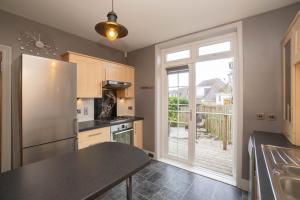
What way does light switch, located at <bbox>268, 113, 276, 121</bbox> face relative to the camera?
toward the camera

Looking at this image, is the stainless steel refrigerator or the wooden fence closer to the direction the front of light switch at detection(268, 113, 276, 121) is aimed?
the stainless steel refrigerator

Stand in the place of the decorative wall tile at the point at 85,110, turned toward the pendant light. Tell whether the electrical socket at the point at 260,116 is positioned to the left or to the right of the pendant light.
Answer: left

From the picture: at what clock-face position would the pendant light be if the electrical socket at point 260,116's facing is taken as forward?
The pendant light is roughly at 1 o'clock from the electrical socket.

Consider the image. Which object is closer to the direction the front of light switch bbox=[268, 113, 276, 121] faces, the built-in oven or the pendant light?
the pendant light

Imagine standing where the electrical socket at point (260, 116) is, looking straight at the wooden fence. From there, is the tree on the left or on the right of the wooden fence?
left

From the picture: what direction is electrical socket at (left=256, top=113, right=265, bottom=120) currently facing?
toward the camera

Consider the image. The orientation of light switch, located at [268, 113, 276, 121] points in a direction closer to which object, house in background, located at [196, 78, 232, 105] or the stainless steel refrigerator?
the stainless steel refrigerator
